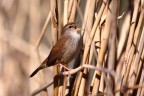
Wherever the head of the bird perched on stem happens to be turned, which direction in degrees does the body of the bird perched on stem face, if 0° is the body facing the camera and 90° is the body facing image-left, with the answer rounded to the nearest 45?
approximately 270°
